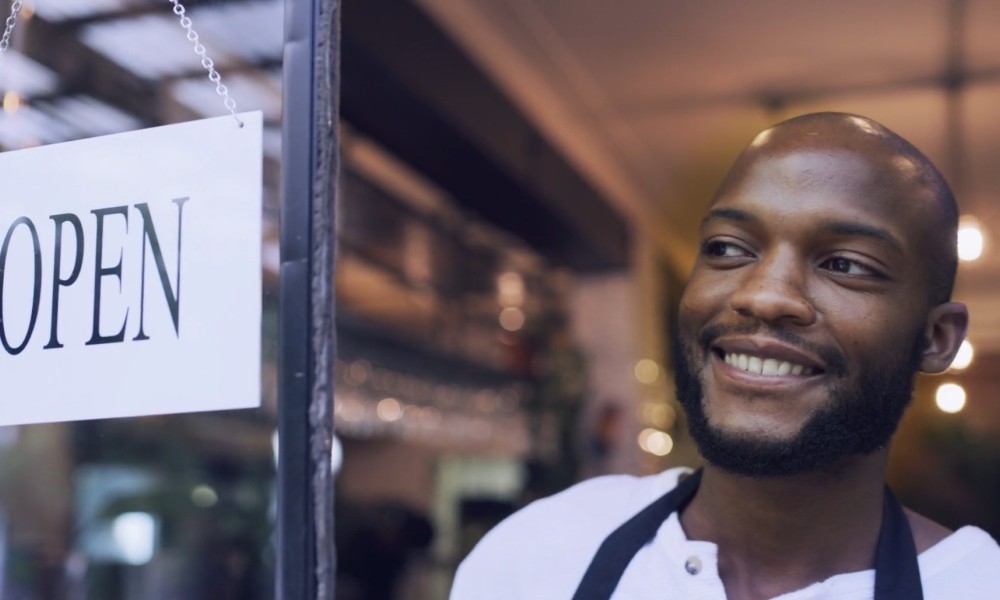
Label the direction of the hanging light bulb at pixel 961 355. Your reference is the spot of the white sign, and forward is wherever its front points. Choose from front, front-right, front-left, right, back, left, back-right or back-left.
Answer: back-left

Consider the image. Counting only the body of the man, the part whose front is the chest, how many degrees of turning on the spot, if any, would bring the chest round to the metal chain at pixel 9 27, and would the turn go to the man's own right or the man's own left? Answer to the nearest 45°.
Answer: approximately 45° to the man's own right

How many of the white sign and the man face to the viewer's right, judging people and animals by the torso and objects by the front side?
0

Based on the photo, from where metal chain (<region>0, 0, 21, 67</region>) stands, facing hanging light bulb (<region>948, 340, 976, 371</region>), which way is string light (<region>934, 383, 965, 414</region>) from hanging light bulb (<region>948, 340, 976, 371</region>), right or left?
left

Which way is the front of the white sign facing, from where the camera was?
facing the viewer and to the left of the viewer

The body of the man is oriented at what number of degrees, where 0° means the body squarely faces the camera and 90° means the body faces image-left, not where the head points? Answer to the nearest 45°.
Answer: approximately 45°

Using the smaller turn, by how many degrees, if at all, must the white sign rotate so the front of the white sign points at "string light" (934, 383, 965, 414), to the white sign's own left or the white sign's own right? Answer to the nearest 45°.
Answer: approximately 180°

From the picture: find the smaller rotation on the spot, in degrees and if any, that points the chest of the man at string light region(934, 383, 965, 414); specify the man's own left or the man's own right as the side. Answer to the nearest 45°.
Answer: approximately 135° to the man's own right

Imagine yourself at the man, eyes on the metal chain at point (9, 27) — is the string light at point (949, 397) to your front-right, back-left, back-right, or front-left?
back-right

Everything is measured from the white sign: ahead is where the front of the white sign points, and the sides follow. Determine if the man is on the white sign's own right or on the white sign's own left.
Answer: on the white sign's own left
